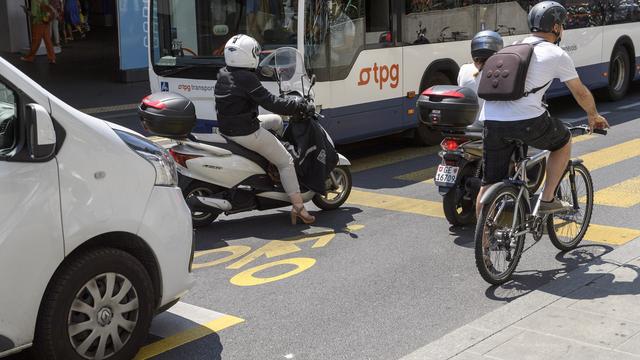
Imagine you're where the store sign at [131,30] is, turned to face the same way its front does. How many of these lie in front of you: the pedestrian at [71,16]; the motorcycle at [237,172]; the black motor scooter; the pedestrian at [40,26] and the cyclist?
3

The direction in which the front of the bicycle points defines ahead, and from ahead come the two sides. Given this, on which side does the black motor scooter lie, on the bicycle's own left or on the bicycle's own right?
on the bicycle's own left

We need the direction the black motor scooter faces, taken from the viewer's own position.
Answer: facing away from the viewer and to the right of the viewer

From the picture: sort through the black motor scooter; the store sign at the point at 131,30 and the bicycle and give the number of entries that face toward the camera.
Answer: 1

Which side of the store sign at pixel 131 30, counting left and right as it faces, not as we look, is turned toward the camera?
front

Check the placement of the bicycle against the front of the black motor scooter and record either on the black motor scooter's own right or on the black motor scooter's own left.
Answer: on the black motor scooter's own right

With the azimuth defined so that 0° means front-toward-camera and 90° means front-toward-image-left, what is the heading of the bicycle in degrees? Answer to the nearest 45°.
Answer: approximately 225°

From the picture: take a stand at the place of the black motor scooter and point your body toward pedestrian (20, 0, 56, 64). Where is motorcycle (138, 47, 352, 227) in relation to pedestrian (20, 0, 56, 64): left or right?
left

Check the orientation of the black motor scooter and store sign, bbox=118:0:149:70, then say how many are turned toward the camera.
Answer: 1

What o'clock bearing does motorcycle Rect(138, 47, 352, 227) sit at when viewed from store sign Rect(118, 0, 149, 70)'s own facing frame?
The motorcycle is roughly at 12 o'clock from the store sign.

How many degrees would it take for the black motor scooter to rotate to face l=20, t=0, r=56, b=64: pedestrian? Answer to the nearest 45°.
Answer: approximately 90° to its left

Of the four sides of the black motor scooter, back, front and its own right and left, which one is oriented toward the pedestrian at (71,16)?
left

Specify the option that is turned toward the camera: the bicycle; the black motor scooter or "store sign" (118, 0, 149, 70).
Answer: the store sign

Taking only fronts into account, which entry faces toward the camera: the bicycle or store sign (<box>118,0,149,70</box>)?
the store sign

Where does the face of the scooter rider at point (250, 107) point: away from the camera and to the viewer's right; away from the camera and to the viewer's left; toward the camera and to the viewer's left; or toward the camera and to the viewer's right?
away from the camera and to the viewer's right

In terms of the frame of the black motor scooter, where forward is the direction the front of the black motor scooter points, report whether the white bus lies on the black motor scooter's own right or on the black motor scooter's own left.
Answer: on the black motor scooter's own left

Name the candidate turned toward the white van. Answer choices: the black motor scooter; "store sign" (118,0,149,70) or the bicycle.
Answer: the store sign

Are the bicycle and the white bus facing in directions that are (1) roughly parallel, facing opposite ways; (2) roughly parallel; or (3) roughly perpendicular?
roughly parallel, facing opposite ways

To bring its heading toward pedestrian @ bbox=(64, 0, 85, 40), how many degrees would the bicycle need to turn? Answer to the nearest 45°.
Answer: approximately 90° to its left

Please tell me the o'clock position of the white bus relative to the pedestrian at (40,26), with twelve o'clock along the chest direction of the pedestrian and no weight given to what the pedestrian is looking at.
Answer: The white bus is roughly at 8 o'clock from the pedestrian.
